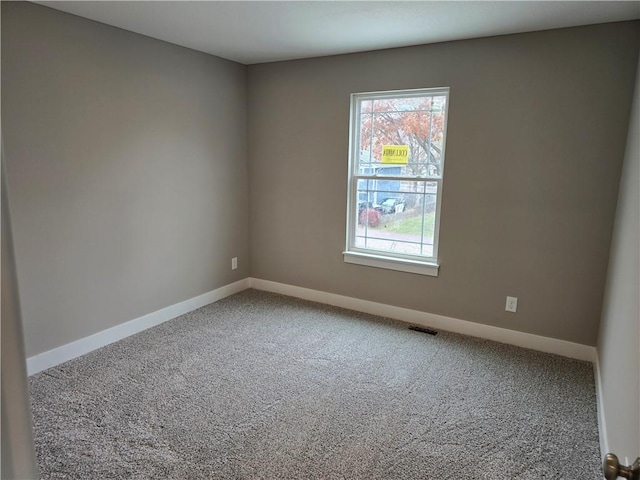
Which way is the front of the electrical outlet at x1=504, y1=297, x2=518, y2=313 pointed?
toward the camera

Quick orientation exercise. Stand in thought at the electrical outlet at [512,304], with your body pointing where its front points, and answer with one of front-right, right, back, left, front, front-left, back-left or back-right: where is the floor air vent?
right

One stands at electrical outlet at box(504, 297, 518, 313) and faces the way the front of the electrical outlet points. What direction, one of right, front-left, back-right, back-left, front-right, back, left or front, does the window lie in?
right
